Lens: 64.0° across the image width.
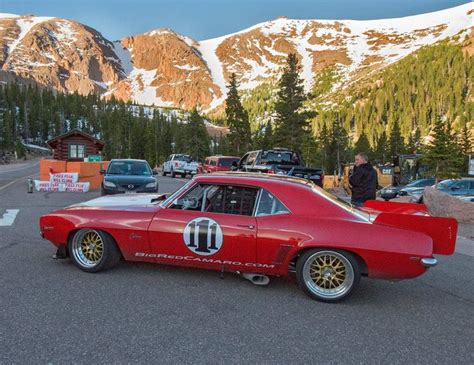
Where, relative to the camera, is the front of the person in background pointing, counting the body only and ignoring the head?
to the viewer's left

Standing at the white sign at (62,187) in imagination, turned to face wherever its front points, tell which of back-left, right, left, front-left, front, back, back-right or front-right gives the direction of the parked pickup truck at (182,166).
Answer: back-left

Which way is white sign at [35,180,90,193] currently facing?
toward the camera

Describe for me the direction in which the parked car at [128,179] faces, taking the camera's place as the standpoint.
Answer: facing the viewer

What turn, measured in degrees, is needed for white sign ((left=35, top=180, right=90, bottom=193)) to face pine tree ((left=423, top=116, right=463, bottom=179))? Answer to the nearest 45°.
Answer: approximately 90° to its left

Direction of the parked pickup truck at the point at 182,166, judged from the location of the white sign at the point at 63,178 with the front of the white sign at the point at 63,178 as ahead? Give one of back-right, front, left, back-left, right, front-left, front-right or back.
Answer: back-left

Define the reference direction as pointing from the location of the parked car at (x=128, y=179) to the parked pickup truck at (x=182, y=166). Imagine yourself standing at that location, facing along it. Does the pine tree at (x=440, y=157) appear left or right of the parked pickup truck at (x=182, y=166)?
right

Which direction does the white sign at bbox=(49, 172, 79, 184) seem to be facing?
toward the camera
